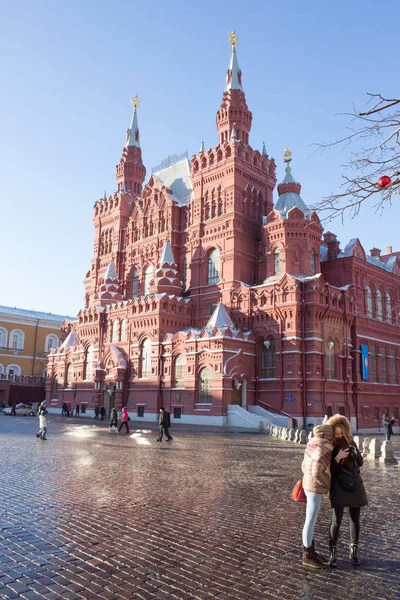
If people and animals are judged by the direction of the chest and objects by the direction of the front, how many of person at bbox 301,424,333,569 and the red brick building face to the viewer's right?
1

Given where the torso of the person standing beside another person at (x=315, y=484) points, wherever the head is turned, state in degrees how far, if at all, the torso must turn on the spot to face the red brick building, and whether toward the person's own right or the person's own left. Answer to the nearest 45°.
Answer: approximately 90° to the person's own left

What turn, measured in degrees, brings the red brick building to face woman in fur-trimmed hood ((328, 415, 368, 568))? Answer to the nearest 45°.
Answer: approximately 45° to its left

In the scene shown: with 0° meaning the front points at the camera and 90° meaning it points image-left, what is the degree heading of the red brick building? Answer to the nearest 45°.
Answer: approximately 45°

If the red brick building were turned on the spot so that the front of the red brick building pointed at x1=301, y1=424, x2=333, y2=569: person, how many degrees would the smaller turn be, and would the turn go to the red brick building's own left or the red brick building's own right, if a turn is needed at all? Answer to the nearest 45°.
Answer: approximately 45° to the red brick building's own left

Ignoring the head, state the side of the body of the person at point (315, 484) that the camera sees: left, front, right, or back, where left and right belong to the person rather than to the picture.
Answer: right
